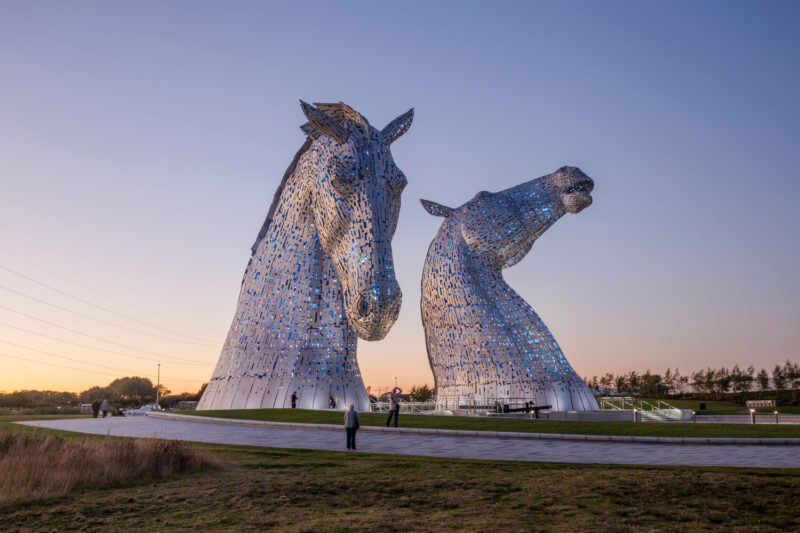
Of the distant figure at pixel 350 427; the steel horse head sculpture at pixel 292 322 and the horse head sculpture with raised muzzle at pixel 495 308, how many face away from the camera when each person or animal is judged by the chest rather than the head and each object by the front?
1

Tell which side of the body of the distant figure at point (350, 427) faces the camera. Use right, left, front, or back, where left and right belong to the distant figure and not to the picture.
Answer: back

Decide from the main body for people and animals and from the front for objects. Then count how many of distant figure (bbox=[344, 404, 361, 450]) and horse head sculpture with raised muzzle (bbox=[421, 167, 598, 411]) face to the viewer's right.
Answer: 1

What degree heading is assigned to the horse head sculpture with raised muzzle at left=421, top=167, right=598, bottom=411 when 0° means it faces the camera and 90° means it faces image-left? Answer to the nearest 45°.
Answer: approximately 270°

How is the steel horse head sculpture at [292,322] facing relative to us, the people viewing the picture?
facing the viewer and to the right of the viewer

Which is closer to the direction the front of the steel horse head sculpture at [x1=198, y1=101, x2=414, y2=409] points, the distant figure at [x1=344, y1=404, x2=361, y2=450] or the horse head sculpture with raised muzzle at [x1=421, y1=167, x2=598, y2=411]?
the distant figure

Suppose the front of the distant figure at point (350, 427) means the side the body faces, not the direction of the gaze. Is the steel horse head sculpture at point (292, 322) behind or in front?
in front

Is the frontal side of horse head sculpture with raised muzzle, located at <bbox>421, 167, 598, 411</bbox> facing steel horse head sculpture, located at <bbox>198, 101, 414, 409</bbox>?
no

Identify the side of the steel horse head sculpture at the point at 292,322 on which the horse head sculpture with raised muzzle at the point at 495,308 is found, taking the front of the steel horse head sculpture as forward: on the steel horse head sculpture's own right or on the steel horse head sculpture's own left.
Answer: on the steel horse head sculpture's own left

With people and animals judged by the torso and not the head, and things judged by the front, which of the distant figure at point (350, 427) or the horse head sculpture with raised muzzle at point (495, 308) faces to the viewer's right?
the horse head sculpture with raised muzzle

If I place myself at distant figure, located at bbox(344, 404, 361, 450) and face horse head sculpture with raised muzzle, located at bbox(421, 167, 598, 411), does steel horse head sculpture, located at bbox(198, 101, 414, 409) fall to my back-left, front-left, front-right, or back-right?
front-left

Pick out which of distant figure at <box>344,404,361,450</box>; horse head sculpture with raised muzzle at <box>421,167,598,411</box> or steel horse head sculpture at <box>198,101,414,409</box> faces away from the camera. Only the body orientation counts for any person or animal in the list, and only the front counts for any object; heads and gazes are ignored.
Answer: the distant figure

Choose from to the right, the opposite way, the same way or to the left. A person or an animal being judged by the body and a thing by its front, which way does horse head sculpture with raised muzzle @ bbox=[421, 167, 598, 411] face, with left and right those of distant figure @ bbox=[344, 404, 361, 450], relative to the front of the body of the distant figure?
to the right

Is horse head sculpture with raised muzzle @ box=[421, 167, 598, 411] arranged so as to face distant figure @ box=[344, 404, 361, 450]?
no
